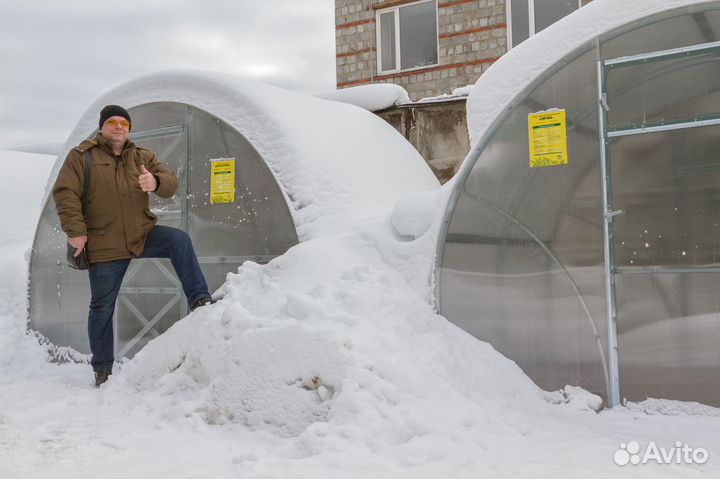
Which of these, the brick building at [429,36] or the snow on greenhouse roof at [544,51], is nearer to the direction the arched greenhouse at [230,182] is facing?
the snow on greenhouse roof

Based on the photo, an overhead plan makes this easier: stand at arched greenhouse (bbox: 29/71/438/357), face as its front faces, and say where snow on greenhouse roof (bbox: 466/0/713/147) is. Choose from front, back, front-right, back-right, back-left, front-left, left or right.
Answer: left

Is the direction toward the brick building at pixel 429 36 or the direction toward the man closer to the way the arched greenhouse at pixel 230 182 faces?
the man

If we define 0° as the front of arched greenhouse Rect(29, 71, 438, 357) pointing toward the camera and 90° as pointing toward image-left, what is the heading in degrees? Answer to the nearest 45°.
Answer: approximately 45°

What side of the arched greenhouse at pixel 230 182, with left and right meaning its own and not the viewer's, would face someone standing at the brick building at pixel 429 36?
back

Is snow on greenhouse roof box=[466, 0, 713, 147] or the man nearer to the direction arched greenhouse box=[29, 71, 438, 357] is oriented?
the man

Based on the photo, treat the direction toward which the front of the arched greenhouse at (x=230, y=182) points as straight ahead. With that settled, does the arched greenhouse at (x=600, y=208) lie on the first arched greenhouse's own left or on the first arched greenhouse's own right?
on the first arched greenhouse's own left

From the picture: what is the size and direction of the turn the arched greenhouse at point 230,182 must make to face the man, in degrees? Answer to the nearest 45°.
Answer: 0° — it already faces them
